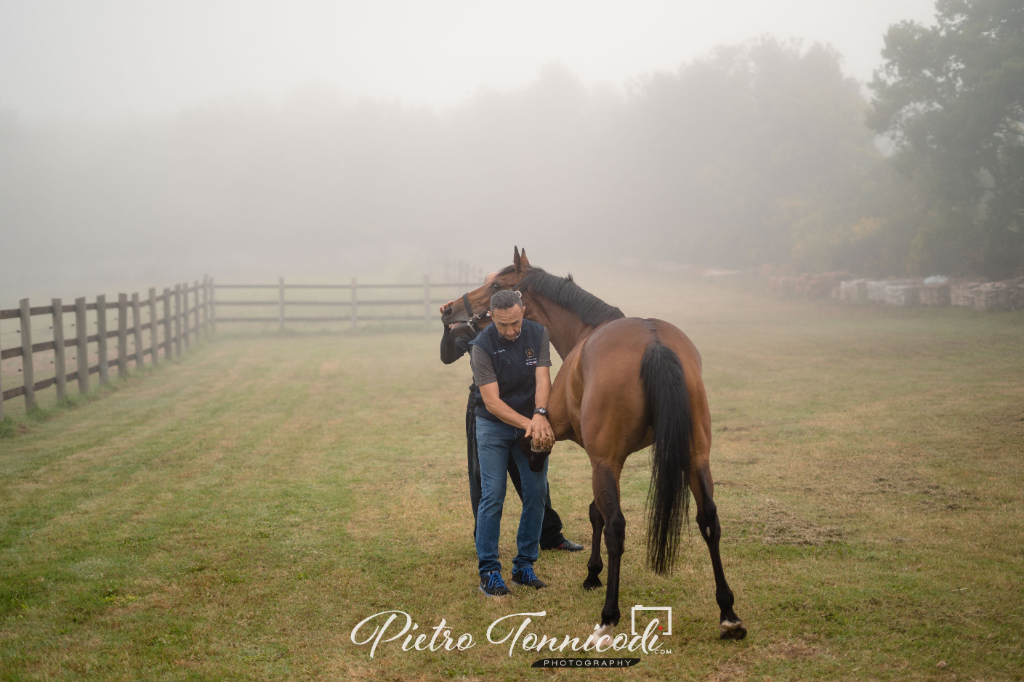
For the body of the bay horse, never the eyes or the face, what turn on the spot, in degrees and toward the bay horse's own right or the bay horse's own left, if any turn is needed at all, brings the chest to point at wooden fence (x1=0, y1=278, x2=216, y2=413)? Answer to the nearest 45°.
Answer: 0° — it already faces it

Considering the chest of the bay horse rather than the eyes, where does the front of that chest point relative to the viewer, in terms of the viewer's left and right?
facing away from the viewer and to the left of the viewer

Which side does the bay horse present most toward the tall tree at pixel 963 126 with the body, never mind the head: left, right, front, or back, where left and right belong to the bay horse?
right

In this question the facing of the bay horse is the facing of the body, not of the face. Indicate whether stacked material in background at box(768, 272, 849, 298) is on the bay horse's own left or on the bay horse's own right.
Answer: on the bay horse's own right

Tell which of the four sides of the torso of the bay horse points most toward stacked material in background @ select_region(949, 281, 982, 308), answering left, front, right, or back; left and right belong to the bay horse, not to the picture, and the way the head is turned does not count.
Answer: right
